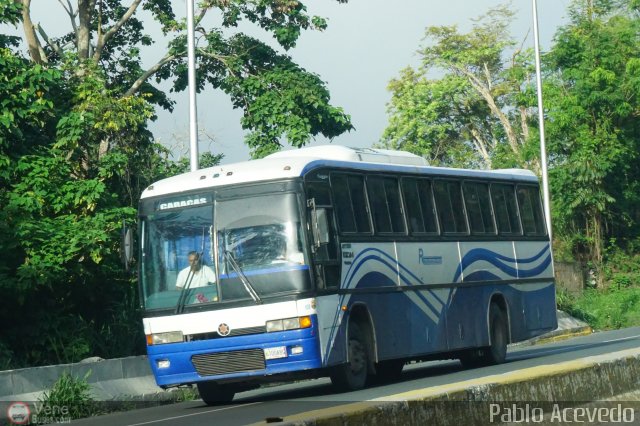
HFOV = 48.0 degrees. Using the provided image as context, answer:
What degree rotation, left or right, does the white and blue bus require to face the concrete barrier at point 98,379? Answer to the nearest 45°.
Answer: approximately 90° to its right

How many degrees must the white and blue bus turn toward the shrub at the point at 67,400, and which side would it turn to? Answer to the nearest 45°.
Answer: approximately 45° to its right

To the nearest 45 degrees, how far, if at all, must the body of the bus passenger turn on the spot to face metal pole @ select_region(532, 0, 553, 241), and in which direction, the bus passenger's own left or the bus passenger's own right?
approximately 180°

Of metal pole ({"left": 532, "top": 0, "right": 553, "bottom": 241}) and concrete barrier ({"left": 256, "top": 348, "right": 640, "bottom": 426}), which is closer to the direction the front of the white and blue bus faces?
the concrete barrier

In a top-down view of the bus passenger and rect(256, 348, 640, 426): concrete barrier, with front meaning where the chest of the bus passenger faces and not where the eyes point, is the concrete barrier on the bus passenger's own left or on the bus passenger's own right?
on the bus passenger's own left

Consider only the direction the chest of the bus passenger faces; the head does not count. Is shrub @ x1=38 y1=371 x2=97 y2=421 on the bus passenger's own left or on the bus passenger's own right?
on the bus passenger's own right

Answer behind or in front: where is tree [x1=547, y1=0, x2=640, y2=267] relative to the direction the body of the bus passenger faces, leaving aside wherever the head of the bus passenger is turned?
behind

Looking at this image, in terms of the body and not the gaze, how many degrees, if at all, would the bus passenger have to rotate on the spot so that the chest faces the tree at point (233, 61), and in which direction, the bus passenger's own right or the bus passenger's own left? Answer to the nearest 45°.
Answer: approximately 135° to the bus passenger's own right

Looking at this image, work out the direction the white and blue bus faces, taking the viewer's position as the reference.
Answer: facing the viewer and to the left of the viewer

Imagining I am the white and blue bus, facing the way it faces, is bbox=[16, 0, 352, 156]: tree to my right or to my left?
on my right
